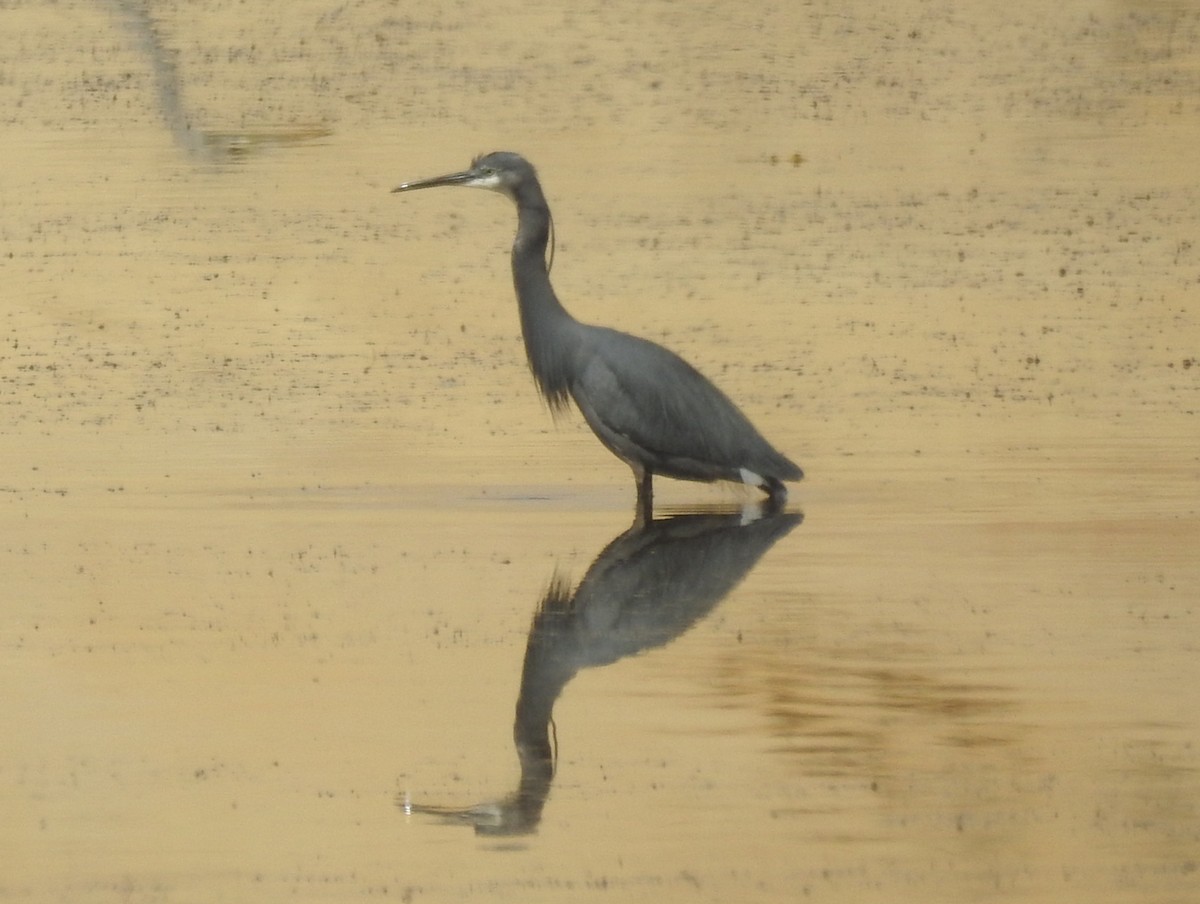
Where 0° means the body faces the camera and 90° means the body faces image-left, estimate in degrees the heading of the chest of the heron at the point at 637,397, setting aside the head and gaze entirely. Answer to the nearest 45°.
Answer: approximately 90°
